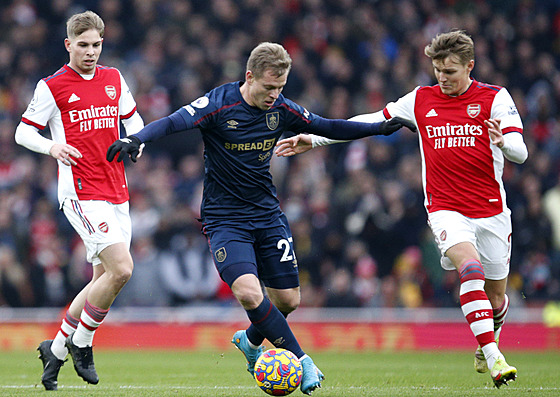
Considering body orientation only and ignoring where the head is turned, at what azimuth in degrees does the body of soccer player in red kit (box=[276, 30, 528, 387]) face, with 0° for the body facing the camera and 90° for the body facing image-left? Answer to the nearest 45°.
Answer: approximately 0°

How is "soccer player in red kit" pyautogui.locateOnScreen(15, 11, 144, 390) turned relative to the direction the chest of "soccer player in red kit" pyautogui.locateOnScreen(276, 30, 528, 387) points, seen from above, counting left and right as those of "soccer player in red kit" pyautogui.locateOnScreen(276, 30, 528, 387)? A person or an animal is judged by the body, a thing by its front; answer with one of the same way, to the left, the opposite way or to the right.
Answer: to the left

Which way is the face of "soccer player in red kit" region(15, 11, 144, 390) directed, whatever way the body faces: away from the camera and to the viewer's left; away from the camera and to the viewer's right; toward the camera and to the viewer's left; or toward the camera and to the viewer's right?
toward the camera and to the viewer's right

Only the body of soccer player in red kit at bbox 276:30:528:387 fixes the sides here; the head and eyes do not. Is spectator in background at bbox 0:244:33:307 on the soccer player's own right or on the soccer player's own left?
on the soccer player's own right

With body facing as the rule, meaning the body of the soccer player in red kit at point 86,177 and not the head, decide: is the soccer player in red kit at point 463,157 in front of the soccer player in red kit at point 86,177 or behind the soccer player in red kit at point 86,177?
in front

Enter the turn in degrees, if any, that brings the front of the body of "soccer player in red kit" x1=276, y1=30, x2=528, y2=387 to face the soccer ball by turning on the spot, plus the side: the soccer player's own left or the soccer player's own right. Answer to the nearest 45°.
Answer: approximately 45° to the soccer player's own right

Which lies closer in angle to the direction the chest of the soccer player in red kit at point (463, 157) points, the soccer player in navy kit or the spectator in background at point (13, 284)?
the soccer player in navy kit

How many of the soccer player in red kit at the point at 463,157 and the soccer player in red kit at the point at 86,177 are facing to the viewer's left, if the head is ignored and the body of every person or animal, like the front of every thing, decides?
0

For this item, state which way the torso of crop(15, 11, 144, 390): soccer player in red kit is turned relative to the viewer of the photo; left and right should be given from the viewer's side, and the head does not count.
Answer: facing the viewer and to the right of the viewer

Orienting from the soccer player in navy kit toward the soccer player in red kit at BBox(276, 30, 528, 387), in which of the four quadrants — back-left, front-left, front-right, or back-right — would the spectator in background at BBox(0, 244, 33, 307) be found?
back-left

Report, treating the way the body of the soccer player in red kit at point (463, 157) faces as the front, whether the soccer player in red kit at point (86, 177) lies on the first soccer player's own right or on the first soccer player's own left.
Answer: on the first soccer player's own right

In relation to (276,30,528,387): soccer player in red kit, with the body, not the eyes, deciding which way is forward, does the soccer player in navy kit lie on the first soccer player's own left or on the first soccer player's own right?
on the first soccer player's own right

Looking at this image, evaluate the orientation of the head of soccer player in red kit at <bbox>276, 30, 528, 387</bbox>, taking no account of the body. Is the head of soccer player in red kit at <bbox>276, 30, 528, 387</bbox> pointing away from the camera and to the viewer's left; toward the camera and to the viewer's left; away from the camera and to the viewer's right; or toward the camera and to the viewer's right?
toward the camera and to the viewer's left
